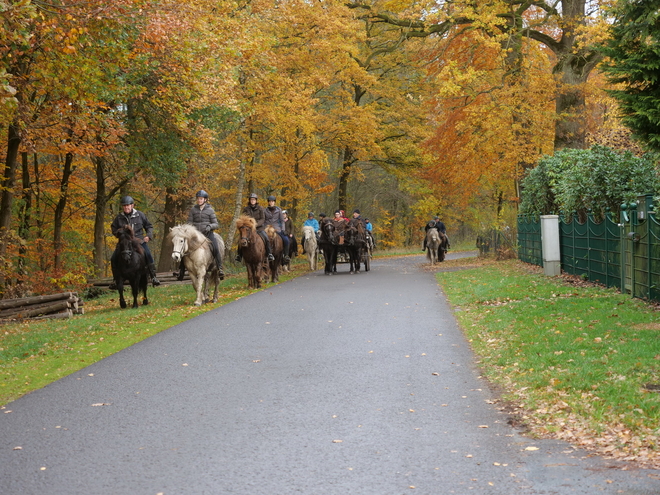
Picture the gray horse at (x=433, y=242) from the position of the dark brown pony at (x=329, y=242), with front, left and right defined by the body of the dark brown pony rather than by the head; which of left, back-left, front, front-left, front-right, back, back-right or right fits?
back-left

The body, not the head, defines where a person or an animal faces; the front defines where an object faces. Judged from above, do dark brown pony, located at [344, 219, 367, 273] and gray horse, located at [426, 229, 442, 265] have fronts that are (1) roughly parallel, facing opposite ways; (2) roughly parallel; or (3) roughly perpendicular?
roughly parallel

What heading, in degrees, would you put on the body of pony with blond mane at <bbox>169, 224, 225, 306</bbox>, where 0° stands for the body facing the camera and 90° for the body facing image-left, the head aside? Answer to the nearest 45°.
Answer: approximately 45°

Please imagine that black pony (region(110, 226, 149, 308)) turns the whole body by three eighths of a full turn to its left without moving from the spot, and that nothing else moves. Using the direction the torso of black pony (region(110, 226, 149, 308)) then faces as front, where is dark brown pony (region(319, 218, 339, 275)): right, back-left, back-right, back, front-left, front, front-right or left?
front

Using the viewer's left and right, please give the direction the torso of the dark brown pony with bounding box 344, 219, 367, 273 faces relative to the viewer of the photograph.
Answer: facing the viewer

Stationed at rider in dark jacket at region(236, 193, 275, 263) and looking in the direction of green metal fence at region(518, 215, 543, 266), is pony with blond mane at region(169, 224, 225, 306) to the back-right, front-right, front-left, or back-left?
back-right

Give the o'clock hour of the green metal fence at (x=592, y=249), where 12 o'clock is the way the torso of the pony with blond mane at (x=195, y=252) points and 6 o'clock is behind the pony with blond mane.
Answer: The green metal fence is roughly at 8 o'clock from the pony with blond mane.

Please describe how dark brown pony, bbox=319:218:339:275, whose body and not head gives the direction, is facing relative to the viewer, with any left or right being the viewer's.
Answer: facing the viewer

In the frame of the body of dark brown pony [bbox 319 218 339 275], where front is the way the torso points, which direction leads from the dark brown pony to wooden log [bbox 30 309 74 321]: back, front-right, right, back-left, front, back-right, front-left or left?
front-right

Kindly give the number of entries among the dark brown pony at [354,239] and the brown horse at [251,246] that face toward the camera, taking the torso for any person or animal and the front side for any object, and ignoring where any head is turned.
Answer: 2

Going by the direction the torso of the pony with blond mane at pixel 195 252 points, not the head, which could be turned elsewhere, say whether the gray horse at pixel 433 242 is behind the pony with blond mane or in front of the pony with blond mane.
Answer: behind

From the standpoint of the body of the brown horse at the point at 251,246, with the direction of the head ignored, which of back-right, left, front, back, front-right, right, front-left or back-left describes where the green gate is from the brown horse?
front-left

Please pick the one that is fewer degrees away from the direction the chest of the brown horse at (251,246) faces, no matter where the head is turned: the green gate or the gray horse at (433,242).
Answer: the green gate

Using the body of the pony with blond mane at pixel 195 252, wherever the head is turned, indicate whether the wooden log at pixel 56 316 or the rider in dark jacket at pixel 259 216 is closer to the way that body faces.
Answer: the wooden log

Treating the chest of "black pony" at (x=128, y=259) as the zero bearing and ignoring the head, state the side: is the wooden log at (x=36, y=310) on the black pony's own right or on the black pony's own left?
on the black pony's own right

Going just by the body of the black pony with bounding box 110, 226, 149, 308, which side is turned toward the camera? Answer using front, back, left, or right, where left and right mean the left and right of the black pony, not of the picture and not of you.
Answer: front
